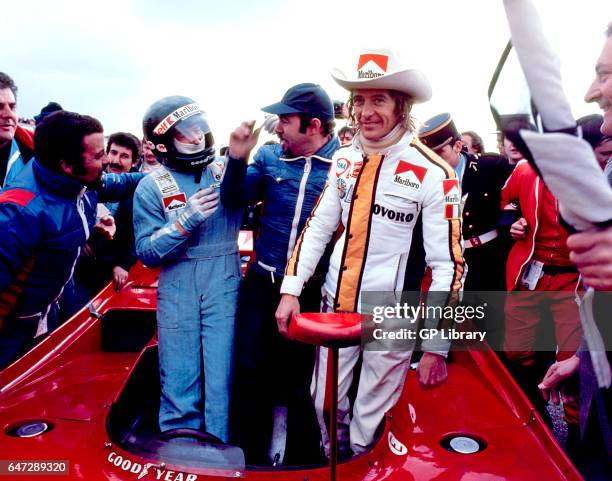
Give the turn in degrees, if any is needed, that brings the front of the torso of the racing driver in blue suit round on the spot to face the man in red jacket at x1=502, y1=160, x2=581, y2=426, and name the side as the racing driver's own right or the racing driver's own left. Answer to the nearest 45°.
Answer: approximately 45° to the racing driver's own left

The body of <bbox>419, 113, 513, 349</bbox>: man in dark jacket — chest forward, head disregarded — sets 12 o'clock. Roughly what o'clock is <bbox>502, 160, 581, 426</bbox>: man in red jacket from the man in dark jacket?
The man in red jacket is roughly at 10 o'clock from the man in dark jacket.

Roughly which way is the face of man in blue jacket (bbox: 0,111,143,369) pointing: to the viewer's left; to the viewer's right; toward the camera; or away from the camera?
to the viewer's right

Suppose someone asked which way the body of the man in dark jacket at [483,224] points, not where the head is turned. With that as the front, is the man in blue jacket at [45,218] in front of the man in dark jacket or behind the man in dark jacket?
in front

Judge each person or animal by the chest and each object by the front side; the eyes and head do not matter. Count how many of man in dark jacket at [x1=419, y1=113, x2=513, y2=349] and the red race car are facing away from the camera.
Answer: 0

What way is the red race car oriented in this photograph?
toward the camera

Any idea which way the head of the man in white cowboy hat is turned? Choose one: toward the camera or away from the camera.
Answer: toward the camera

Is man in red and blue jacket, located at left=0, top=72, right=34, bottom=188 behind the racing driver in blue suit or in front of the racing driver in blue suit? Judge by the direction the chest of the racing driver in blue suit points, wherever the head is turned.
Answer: behind

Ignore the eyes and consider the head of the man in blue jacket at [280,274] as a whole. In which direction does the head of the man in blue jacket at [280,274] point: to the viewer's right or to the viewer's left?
to the viewer's left

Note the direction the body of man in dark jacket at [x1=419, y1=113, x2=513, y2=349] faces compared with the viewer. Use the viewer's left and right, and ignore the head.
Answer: facing the viewer and to the left of the viewer
